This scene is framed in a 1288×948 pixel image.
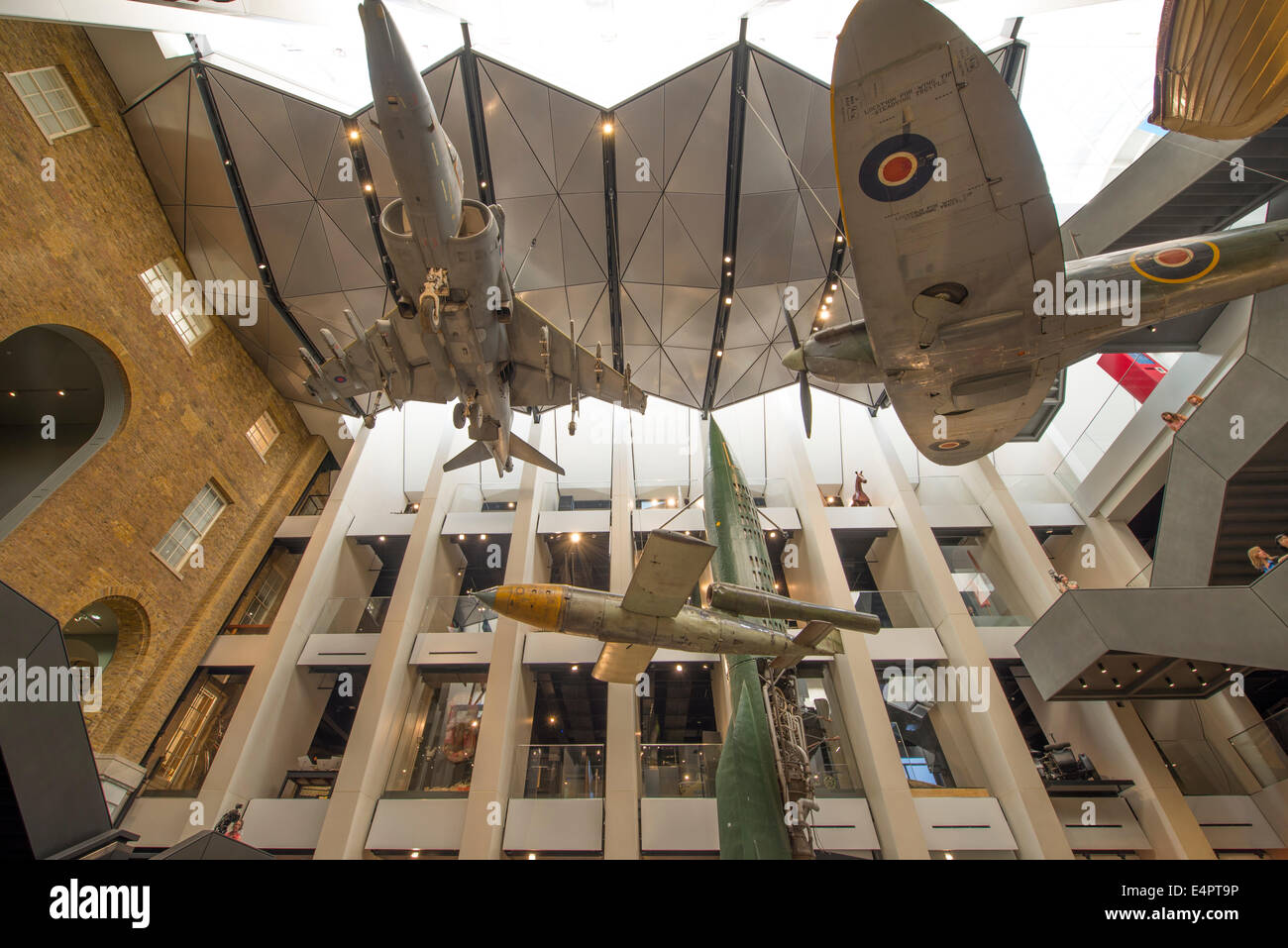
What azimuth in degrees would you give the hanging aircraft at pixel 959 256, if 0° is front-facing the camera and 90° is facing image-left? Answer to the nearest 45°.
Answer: approximately 90°

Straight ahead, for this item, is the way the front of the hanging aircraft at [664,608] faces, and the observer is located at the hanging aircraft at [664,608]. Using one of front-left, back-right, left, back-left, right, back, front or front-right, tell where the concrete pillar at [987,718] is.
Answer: back-right

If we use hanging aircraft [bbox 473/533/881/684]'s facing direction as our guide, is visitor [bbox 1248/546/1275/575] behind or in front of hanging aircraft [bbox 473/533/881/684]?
behind

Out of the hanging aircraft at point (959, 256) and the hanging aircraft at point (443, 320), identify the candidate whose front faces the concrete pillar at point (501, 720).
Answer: the hanging aircraft at point (959, 256)

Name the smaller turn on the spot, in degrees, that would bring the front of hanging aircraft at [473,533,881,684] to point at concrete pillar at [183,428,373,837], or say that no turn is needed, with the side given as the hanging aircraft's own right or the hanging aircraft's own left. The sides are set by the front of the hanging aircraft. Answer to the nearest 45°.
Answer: approximately 45° to the hanging aircraft's own right

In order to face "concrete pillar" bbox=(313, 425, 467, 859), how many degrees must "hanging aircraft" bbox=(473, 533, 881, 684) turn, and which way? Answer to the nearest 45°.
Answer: approximately 45° to its right

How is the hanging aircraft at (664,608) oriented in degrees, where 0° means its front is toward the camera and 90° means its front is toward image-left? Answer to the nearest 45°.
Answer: approximately 90°
